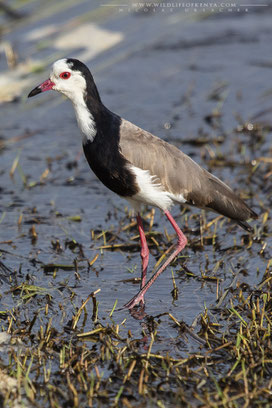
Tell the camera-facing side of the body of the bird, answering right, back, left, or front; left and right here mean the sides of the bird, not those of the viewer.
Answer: left
